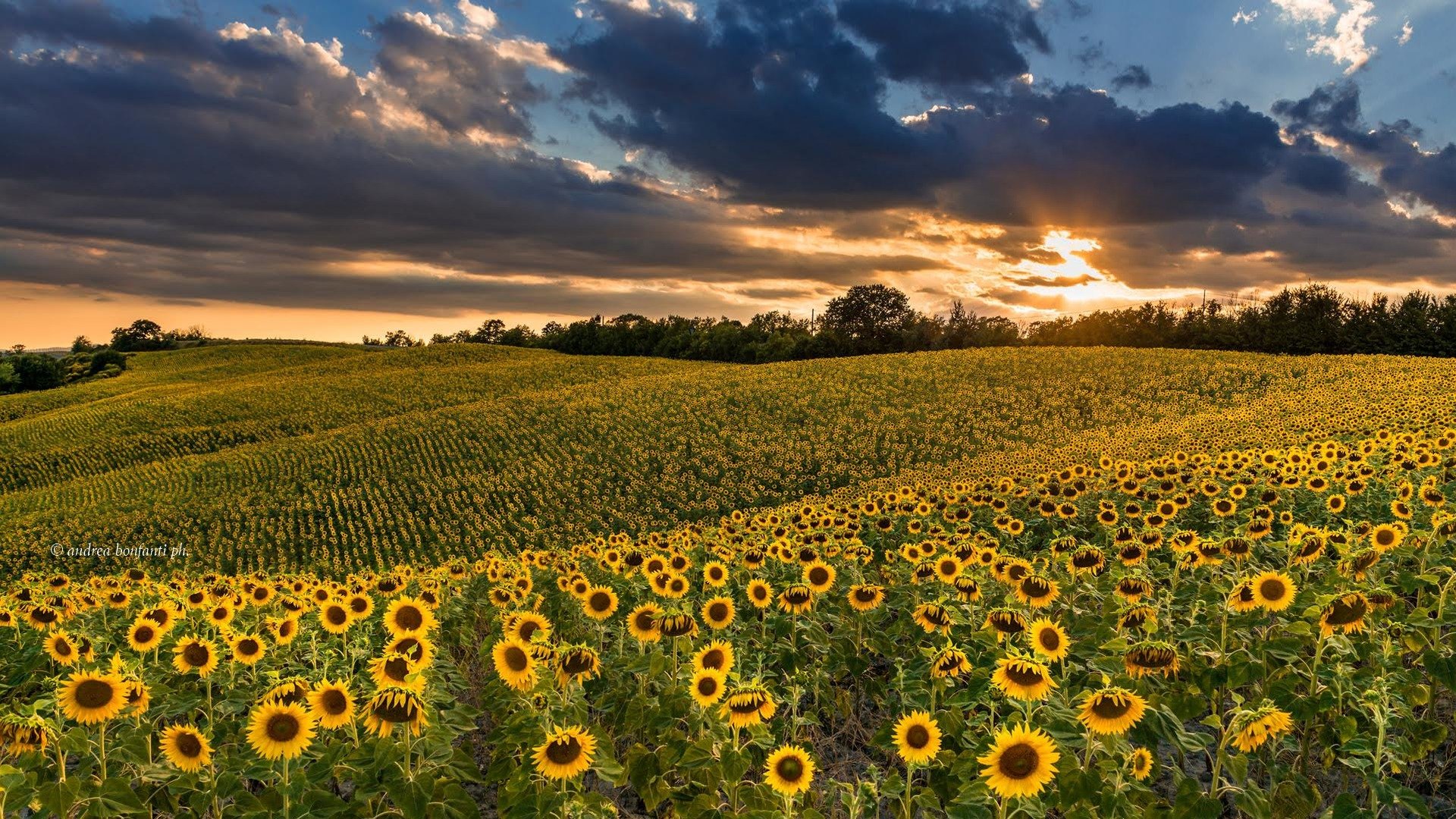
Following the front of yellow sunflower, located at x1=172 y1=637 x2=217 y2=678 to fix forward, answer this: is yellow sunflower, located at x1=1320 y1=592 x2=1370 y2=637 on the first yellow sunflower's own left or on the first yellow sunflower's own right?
on the first yellow sunflower's own left

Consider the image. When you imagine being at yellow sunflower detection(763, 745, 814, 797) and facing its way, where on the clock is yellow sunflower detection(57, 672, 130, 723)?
yellow sunflower detection(57, 672, 130, 723) is roughly at 3 o'clock from yellow sunflower detection(763, 745, 814, 797).

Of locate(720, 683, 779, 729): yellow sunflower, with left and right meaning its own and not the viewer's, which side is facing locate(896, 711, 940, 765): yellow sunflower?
left

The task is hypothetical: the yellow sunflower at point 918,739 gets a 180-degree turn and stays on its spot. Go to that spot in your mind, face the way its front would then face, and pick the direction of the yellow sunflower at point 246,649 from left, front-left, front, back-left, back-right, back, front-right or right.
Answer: left

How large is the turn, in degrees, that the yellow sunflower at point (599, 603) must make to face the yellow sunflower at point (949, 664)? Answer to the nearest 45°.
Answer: approximately 45° to its left

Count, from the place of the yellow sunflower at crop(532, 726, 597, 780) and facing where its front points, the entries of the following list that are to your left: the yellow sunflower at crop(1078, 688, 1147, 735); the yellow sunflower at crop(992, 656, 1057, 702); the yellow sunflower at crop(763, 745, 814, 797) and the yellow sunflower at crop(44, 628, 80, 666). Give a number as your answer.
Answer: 3

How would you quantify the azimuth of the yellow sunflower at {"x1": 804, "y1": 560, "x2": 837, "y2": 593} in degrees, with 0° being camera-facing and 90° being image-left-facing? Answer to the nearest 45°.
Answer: approximately 0°

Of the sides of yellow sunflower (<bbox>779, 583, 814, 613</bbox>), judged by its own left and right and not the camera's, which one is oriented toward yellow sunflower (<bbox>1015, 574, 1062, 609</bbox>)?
left

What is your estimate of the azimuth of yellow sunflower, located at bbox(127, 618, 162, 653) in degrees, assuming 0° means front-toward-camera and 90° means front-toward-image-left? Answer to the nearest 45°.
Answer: approximately 0°

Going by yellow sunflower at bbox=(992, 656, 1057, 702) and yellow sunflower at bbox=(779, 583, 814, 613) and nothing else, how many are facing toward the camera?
2
